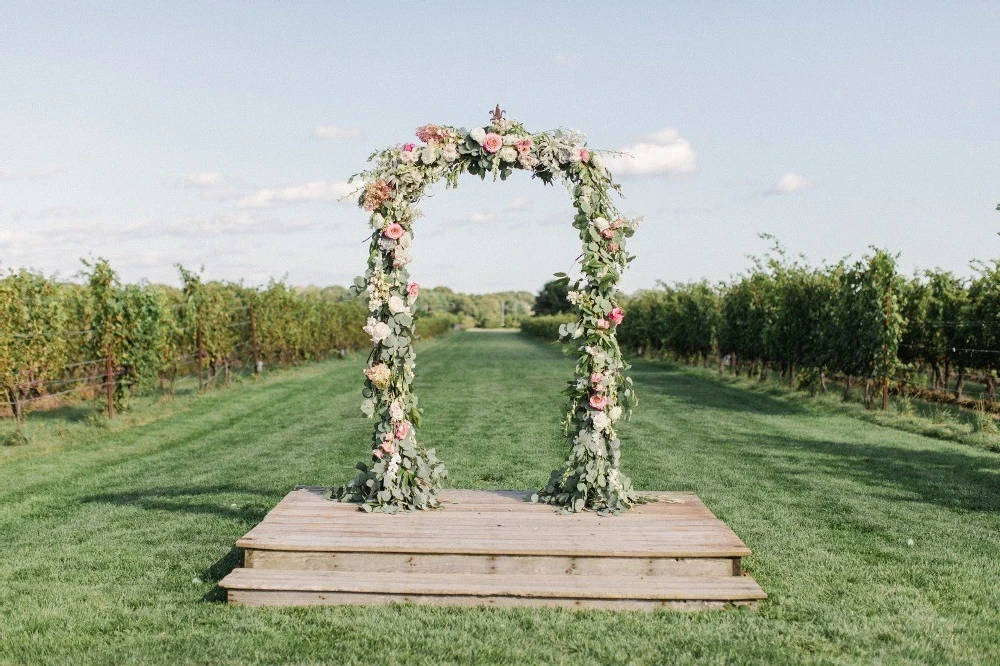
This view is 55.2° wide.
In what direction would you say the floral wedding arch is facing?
toward the camera

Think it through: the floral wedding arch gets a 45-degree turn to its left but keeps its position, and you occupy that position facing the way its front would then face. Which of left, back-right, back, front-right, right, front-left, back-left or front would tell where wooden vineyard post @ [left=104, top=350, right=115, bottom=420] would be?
back

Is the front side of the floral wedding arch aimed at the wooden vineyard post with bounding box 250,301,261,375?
no
